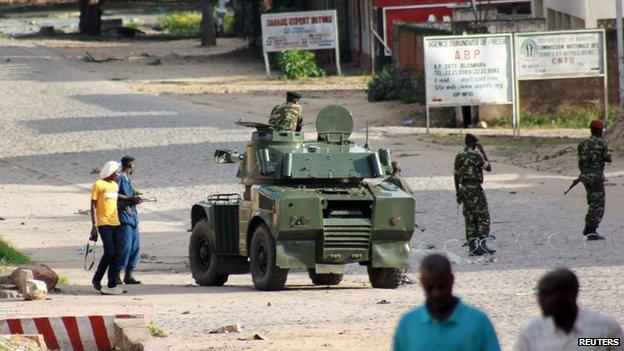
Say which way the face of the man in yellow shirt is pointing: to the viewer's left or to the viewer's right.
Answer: to the viewer's right

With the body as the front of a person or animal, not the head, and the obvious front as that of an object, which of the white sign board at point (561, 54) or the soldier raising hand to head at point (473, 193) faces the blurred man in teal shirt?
the white sign board

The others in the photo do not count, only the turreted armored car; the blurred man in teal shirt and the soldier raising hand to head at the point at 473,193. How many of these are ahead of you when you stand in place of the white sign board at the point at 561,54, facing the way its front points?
3

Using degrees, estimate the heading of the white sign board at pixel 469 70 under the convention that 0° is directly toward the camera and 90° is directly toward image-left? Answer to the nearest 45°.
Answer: approximately 0°

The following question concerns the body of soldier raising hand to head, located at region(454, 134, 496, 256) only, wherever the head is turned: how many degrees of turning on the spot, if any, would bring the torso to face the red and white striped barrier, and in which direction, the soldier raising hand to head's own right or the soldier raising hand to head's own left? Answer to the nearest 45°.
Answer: approximately 180°

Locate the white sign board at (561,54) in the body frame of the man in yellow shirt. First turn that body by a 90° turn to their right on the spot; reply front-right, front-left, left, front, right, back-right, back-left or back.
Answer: back

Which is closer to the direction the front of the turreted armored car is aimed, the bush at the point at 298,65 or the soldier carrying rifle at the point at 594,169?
the bush

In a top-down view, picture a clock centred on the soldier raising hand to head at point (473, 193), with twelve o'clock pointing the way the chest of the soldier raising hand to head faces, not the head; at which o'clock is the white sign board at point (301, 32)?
The white sign board is roughly at 10 o'clock from the soldier raising hand to head.

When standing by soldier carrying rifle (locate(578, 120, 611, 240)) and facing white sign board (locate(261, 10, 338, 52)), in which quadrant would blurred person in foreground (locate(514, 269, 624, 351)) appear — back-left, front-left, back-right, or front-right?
back-left

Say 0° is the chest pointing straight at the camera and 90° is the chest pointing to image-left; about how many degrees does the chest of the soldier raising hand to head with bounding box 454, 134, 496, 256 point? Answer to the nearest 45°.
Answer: approximately 225°
